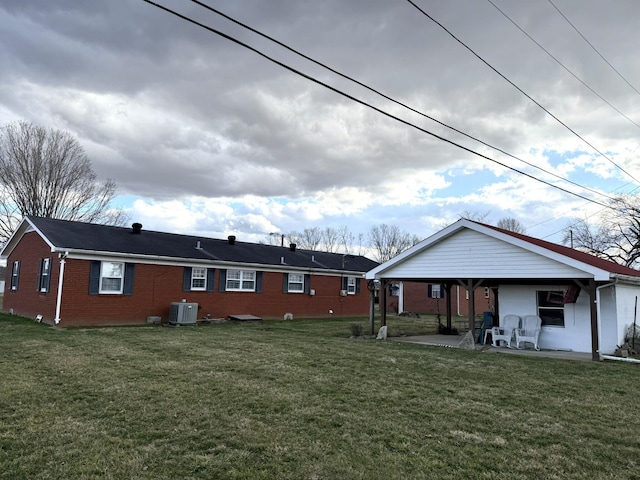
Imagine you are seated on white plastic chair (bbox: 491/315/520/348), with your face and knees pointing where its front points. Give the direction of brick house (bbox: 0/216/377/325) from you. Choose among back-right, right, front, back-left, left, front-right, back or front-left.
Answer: front-right

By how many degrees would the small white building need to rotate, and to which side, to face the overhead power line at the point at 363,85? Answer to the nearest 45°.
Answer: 0° — it already faces it

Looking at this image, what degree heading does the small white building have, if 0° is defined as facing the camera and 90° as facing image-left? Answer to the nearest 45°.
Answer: approximately 45°

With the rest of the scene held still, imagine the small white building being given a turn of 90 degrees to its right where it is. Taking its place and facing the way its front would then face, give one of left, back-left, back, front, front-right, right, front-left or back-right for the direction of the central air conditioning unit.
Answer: front-left

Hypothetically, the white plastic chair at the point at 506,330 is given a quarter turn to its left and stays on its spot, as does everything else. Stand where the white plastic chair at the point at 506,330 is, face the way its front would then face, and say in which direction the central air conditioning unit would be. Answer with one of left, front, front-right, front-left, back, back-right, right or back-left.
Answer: back-right

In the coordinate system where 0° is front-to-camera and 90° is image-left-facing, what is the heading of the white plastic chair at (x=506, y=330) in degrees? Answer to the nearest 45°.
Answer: approximately 45°
